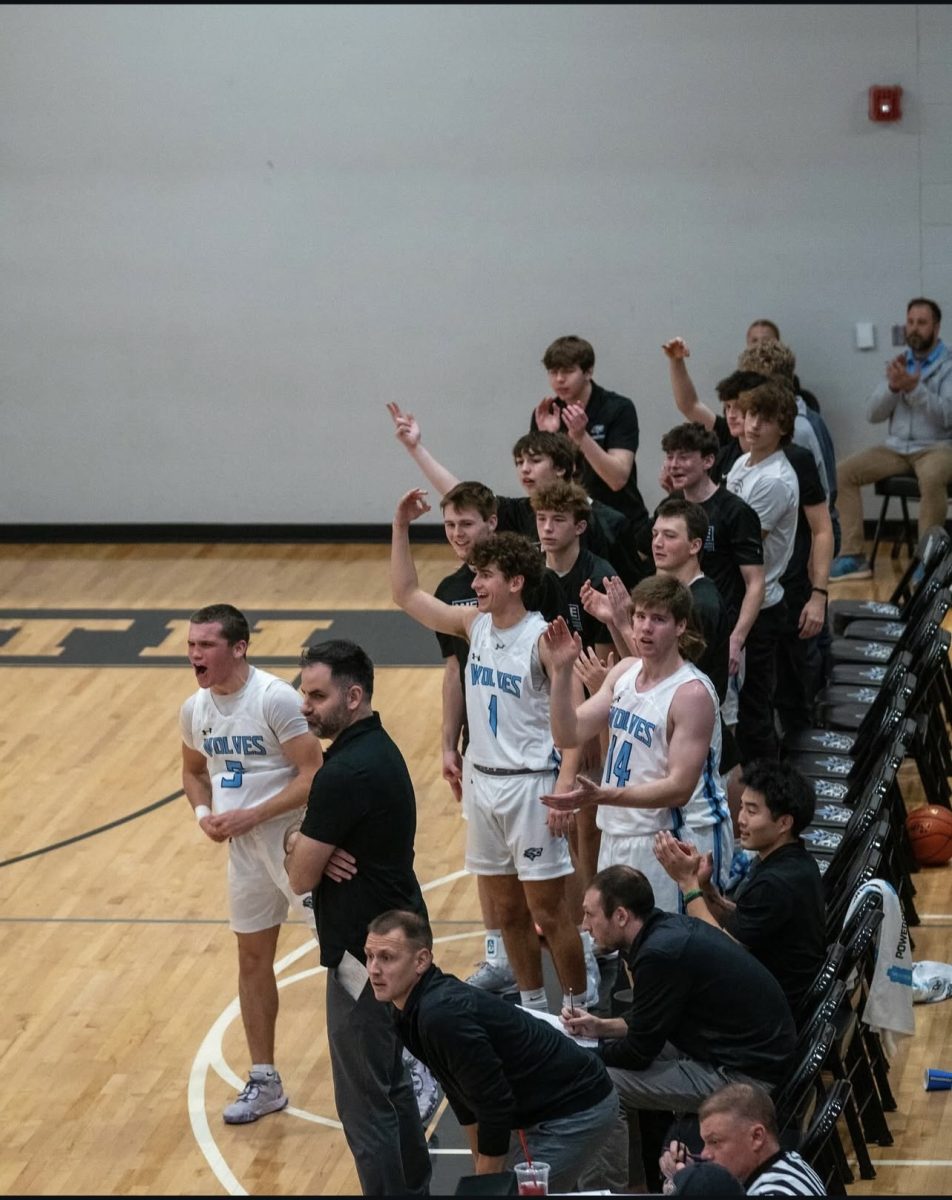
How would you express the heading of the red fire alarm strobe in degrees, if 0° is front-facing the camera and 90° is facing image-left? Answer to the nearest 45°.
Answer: approximately 0°

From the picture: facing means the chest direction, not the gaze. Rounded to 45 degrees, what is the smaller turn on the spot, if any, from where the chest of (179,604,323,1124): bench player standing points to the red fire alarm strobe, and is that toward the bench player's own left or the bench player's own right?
approximately 180°

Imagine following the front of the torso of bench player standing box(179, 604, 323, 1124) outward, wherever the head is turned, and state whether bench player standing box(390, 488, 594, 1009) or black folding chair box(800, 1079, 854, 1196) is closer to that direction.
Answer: the black folding chair

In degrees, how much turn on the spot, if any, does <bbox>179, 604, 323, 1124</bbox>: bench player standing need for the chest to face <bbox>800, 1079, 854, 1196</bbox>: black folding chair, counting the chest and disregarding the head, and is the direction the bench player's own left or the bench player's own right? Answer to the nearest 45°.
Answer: approximately 90° to the bench player's own left

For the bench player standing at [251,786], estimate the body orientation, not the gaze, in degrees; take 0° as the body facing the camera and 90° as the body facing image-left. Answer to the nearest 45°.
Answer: approximately 45°

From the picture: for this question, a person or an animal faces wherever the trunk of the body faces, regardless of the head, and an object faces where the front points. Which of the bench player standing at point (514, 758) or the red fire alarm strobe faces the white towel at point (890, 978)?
the red fire alarm strobe

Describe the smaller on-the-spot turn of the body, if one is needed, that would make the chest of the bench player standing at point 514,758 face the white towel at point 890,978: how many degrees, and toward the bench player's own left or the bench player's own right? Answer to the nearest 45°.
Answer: approximately 90° to the bench player's own left

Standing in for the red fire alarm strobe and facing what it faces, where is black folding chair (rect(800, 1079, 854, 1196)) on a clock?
The black folding chair is roughly at 12 o'clock from the red fire alarm strobe.

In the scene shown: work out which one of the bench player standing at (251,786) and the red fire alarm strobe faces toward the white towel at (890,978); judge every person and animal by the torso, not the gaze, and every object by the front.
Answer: the red fire alarm strobe
